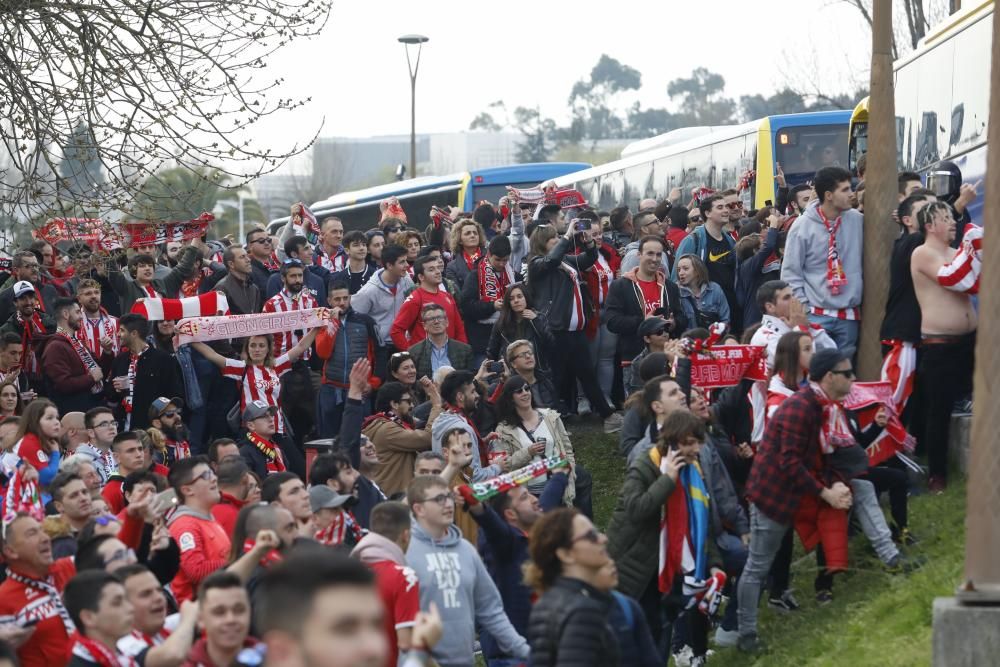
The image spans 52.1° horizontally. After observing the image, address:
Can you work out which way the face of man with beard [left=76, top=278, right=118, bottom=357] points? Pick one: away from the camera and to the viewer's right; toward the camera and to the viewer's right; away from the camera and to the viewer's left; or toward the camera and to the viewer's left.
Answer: toward the camera and to the viewer's right

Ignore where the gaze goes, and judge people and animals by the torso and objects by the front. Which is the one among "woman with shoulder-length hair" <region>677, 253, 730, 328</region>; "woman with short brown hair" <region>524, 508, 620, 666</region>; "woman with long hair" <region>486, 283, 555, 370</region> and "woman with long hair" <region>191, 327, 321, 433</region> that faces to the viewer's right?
"woman with short brown hair" <region>524, 508, 620, 666</region>

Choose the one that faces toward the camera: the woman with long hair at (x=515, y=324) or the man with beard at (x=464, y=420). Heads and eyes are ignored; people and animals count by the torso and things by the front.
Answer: the woman with long hair

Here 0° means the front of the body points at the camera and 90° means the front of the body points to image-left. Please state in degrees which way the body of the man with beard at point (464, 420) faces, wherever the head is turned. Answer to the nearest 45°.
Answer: approximately 270°

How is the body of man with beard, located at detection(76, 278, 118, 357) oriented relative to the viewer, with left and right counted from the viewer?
facing the viewer and to the right of the viewer

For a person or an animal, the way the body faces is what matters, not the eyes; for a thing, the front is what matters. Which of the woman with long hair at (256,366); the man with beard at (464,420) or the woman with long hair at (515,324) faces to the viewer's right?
the man with beard

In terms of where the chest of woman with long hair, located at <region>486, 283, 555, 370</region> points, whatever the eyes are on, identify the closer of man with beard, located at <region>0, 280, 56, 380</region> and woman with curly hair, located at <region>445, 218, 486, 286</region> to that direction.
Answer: the man with beard

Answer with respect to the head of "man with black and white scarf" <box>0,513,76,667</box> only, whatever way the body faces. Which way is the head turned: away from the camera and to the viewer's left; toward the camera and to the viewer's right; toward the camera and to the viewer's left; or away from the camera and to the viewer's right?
toward the camera and to the viewer's right

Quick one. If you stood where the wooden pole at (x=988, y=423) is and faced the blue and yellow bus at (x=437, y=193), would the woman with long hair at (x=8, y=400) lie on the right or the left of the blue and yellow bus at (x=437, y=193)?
left

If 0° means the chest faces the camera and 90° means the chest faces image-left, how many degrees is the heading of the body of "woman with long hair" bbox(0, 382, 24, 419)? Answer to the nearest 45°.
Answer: approximately 315°
